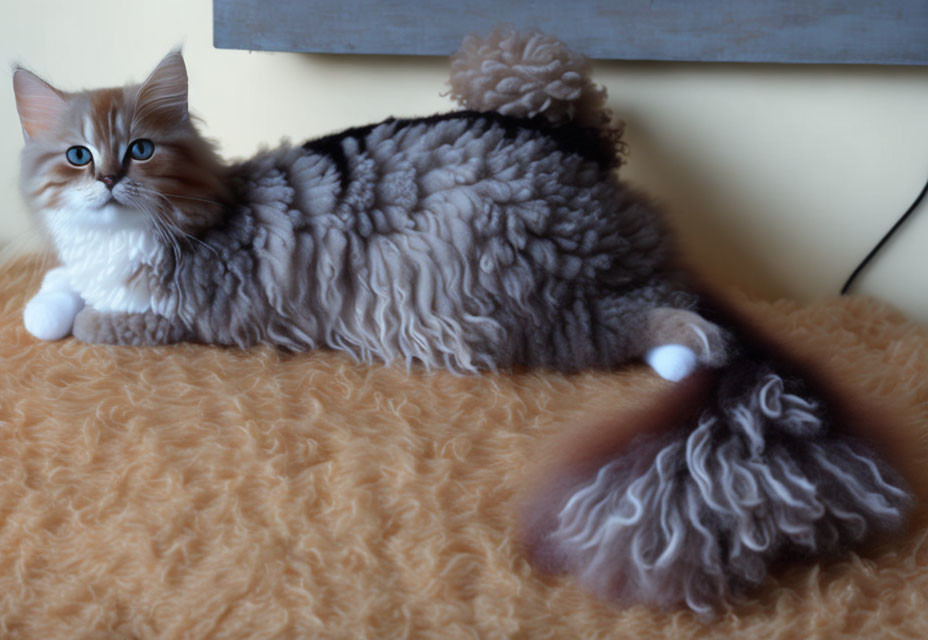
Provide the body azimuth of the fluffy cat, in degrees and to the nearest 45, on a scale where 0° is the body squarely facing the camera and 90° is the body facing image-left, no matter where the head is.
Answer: approximately 90°

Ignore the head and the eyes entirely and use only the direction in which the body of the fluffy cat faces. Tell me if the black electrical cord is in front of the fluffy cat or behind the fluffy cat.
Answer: behind
